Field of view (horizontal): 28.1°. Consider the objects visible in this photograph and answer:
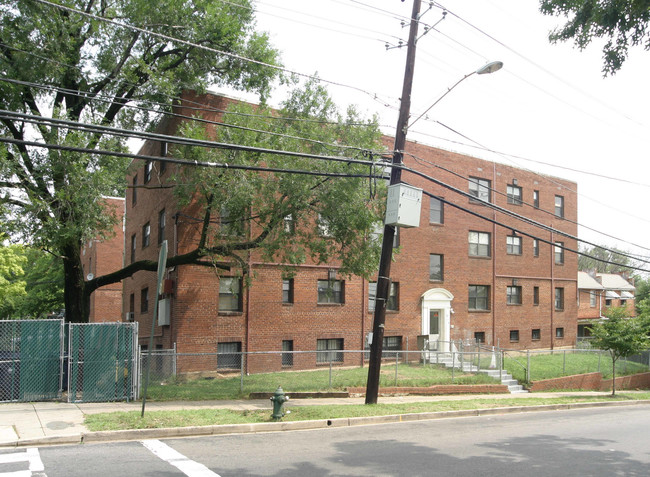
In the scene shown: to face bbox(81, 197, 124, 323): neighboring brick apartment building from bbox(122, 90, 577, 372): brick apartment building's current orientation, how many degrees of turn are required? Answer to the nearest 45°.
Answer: approximately 180°

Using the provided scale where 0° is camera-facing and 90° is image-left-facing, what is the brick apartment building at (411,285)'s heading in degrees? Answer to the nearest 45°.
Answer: approximately 315°

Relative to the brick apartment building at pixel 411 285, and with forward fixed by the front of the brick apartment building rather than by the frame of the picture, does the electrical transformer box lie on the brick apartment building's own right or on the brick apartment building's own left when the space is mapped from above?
on the brick apartment building's own right

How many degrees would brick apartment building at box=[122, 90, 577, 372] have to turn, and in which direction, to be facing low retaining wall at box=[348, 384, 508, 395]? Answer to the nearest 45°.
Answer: approximately 45° to its right

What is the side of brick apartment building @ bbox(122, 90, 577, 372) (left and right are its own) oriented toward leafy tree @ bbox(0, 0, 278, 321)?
right

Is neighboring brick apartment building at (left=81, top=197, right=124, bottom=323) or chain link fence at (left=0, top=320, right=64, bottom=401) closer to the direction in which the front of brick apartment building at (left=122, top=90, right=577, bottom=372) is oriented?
the chain link fence
